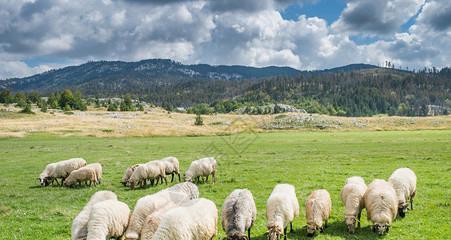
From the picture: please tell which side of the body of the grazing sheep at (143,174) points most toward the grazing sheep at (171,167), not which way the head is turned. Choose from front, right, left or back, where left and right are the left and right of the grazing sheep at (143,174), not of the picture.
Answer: back

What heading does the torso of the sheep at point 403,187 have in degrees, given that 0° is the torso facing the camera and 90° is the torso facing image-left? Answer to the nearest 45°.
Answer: approximately 45°

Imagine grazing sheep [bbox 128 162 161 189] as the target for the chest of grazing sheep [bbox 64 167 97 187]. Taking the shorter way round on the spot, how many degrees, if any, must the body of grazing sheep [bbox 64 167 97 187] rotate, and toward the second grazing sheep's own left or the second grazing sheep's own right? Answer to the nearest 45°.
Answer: approximately 135° to the second grazing sheep's own left

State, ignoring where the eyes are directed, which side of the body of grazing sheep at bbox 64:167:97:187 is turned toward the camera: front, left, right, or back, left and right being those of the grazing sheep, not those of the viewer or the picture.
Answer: left

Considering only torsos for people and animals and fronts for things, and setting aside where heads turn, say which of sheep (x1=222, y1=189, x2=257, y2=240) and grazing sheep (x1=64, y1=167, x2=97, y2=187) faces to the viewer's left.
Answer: the grazing sheep

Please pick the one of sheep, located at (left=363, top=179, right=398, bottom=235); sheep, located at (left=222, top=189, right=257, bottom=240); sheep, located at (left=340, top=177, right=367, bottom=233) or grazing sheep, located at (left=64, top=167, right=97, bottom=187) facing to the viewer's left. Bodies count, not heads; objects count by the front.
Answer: the grazing sheep

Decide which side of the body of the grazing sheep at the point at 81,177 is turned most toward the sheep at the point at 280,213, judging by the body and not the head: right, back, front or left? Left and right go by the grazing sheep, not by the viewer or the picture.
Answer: left

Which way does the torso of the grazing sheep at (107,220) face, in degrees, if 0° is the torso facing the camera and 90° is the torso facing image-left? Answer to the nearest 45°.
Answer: approximately 45°

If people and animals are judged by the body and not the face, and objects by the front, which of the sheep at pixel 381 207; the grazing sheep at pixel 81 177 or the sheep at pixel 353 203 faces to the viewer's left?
the grazing sheep

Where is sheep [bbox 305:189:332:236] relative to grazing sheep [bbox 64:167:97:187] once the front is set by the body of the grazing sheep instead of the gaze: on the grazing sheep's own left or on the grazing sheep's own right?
on the grazing sheep's own left

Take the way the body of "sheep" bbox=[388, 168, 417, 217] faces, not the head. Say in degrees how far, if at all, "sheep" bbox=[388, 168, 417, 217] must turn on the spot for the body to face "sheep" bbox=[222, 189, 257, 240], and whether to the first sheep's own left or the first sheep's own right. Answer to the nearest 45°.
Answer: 0° — it already faces it

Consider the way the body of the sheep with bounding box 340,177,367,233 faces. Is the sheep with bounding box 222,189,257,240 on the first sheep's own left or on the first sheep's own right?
on the first sheep's own right

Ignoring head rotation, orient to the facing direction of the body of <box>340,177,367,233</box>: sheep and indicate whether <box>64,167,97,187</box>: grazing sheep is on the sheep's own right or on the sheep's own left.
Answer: on the sheep's own right
